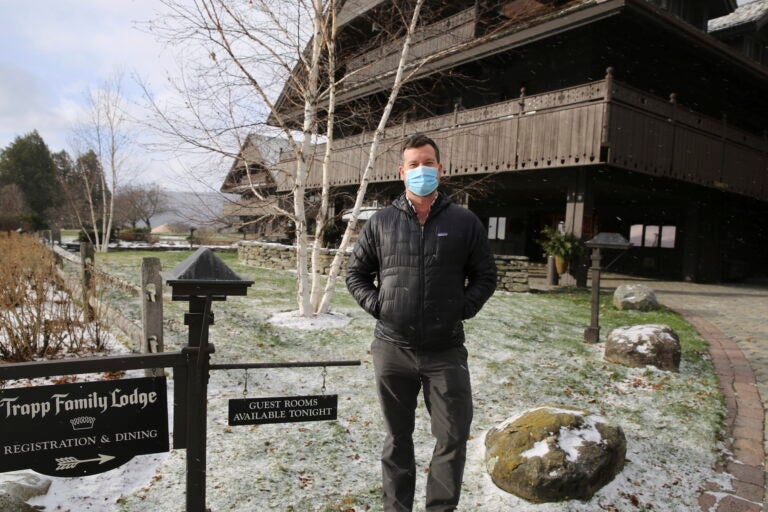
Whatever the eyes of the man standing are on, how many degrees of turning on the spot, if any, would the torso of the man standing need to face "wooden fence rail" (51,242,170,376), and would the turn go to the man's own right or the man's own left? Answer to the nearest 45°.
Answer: approximately 135° to the man's own right

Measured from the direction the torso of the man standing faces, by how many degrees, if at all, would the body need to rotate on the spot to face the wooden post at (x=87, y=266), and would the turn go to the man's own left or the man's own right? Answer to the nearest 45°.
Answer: approximately 135° to the man's own right

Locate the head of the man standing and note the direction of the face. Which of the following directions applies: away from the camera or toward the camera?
toward the camera

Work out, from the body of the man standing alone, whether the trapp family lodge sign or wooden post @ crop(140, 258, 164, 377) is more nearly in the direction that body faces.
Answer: the trapp family lodge sign

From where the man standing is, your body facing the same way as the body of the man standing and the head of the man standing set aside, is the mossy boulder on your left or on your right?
on your left

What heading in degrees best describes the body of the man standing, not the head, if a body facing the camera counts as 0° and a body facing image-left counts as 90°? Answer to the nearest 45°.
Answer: approximately 0°

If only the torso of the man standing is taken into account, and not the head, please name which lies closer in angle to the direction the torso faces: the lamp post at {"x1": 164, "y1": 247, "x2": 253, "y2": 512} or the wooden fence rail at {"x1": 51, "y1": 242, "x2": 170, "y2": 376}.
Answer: the lamp post

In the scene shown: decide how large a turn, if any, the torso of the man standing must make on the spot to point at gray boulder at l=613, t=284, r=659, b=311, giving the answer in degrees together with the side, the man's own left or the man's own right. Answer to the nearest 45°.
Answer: approximately 135° to the man's own left

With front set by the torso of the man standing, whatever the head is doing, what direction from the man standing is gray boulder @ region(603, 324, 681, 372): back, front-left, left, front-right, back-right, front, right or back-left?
back-left

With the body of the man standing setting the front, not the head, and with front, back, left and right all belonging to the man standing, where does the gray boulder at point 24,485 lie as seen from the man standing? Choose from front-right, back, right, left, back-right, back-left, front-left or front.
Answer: right

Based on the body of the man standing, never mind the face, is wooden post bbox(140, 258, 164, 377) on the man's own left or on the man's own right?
on the man's own right

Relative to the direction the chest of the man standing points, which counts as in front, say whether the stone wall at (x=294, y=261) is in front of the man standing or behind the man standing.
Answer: behind

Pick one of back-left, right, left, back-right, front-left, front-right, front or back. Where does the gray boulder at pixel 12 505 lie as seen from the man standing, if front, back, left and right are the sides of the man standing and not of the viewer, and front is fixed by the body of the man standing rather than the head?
right

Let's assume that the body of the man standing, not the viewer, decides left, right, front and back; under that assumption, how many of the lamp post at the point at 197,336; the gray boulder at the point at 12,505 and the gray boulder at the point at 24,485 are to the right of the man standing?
3
